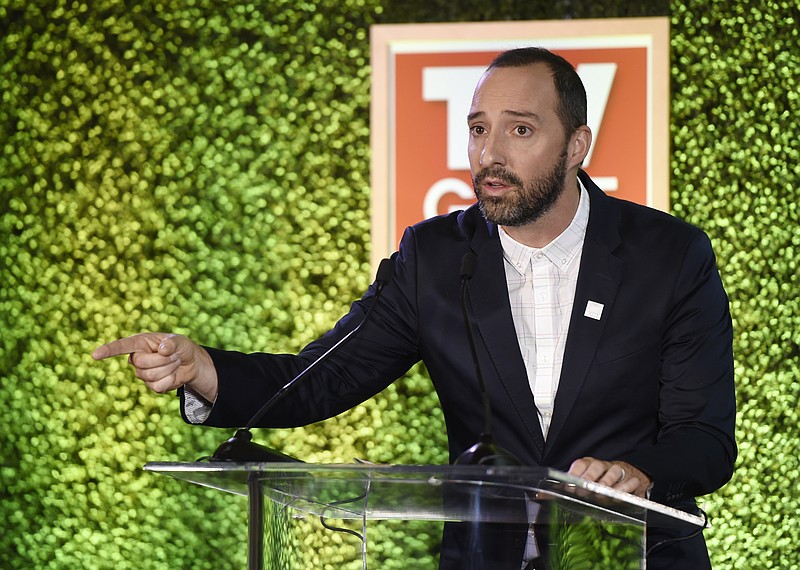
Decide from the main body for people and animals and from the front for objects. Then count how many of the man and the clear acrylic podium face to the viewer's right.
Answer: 0

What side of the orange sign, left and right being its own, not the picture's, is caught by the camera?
front

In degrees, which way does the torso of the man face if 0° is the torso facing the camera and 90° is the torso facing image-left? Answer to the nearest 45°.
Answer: approximately 45°

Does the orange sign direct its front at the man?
yes

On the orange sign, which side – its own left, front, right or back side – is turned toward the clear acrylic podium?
front

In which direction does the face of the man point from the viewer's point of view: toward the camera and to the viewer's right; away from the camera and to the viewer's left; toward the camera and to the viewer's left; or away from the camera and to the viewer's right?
toward the camera and to the viewer's left

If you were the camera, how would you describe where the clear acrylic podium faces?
facing the viewer and to the left of the viewer

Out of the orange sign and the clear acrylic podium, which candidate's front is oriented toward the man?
the orange sign

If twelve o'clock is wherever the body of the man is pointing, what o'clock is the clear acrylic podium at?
The clear acrylic podium is roughly at 11 o'clock from the man.

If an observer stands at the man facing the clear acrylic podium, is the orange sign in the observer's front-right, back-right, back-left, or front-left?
back-right

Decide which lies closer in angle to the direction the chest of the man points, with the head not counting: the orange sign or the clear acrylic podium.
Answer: the clear acrylic podium
